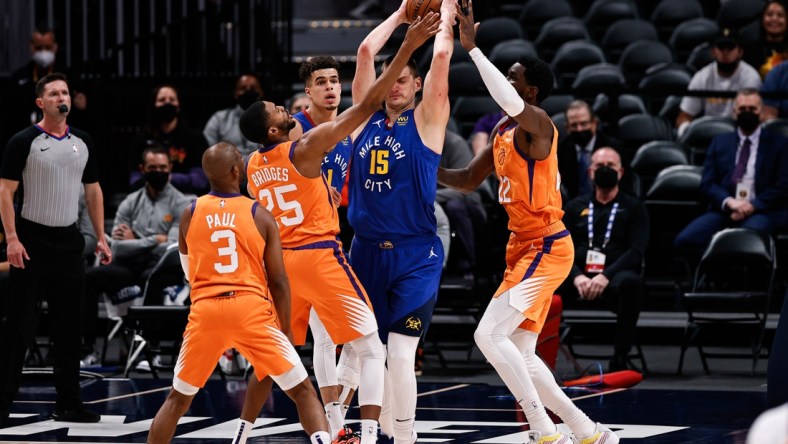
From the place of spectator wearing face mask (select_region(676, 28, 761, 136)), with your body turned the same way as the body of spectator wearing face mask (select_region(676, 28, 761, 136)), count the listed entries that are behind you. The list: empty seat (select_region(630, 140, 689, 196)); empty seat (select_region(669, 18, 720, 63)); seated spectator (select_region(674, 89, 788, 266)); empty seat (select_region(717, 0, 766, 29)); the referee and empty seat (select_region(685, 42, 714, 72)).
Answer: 3

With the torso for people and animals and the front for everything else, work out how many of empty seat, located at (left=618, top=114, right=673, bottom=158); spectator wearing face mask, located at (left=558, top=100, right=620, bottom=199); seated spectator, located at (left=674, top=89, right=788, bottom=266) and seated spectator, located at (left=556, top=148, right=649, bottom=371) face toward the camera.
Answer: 4

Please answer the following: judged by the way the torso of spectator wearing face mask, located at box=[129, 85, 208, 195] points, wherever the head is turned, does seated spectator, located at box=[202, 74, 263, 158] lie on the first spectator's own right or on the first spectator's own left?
on the first spectator's own left

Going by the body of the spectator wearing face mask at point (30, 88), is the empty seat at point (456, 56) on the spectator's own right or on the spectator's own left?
on the spectator's own left

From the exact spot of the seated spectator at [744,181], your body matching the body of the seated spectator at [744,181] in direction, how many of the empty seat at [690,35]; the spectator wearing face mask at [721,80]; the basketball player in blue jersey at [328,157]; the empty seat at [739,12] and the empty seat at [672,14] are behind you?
4

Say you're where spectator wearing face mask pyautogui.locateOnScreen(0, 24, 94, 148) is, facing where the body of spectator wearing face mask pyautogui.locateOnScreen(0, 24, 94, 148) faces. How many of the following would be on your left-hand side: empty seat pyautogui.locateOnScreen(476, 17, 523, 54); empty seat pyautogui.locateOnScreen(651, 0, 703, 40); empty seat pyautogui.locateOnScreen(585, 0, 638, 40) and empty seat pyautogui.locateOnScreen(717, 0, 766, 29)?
4

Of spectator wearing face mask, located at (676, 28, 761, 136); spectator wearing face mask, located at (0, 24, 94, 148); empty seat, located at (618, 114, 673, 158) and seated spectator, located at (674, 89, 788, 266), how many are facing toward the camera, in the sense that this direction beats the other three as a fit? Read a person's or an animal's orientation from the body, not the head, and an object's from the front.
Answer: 4

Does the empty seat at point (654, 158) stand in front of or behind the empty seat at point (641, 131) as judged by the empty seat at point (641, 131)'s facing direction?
in front

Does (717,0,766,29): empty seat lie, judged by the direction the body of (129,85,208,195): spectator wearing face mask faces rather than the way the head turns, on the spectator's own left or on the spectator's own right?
on the spectator's own left

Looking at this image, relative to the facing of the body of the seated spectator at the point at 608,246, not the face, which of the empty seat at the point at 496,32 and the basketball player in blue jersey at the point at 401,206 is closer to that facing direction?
the basketball player in blue jersey

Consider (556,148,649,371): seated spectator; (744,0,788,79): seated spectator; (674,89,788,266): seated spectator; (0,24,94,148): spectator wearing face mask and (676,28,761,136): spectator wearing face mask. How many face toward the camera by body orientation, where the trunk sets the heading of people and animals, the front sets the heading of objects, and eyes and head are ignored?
5

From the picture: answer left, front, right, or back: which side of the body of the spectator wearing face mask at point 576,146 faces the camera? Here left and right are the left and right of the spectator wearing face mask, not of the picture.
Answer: front

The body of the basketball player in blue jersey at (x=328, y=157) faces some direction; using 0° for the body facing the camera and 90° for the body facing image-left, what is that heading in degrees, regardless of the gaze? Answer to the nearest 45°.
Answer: approximately 315°

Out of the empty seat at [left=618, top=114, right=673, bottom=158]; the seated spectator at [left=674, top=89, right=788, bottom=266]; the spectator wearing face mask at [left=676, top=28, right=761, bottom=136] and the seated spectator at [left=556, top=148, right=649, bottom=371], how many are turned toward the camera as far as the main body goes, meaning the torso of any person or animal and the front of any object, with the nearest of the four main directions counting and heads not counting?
4
